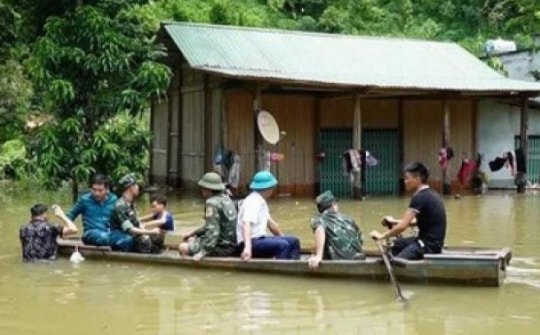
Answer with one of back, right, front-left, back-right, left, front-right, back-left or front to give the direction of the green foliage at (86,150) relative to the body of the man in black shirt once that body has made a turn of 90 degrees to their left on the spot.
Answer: back-right

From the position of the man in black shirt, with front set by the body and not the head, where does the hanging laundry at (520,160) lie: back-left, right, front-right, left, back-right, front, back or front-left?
right

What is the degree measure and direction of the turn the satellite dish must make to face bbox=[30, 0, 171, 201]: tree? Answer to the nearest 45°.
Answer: approximately 90° to its right

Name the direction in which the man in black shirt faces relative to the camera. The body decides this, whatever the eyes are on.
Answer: to the viewer's left

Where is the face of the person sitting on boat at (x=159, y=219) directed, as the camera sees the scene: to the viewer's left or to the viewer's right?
to the viewer's left

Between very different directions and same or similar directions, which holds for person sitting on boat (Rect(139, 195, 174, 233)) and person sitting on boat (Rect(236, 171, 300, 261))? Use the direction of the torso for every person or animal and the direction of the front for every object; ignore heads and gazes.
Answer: very different directions
